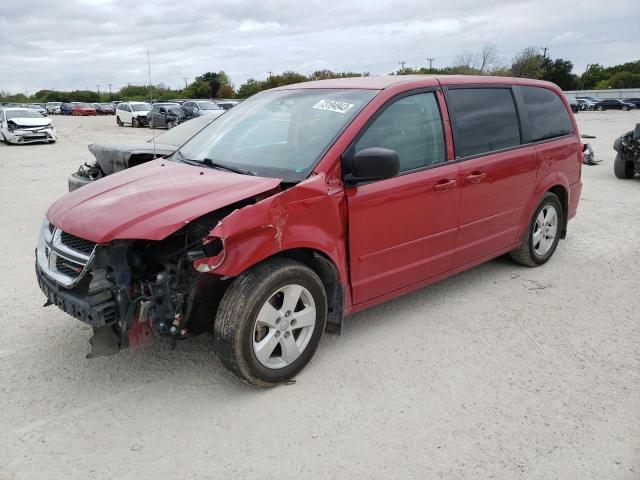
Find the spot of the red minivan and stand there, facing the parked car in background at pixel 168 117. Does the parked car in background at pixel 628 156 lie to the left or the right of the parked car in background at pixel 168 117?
right

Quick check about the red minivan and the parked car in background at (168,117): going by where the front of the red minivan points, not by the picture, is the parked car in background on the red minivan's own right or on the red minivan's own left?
on the red minivan's own right

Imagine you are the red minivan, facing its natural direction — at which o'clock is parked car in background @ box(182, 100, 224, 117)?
The parked car in background is roughly at 4 o'clock from the red minivan.

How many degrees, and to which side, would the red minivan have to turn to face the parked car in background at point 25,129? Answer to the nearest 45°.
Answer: approximately 90° to its right

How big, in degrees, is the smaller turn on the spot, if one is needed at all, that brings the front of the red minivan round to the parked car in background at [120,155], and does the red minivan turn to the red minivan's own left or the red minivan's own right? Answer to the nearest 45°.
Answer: approximately 90° to the red minivan's own right

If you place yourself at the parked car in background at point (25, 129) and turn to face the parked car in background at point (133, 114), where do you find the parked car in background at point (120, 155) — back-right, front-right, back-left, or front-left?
back-right

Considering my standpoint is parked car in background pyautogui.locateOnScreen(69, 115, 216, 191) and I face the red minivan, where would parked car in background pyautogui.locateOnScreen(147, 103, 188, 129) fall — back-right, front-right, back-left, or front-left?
back-left

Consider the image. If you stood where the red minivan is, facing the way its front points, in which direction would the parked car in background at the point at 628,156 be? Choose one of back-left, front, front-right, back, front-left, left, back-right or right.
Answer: back

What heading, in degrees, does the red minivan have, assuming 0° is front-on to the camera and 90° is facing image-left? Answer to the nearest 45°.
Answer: approximately 45°

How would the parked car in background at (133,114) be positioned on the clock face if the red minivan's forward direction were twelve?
The parked car in background is roughly at 4 o'clock from the red minivan.
